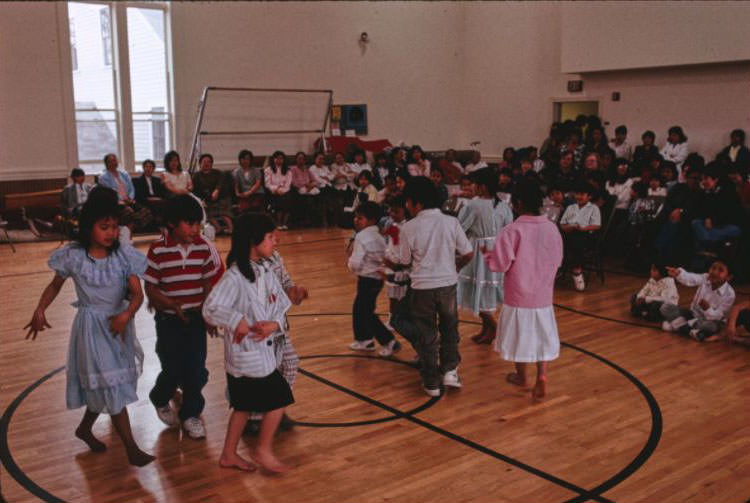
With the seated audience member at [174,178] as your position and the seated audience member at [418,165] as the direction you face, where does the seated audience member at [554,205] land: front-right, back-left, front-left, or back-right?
front-right

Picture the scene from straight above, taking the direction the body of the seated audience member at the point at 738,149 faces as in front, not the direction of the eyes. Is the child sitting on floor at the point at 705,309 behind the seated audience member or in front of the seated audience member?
in front

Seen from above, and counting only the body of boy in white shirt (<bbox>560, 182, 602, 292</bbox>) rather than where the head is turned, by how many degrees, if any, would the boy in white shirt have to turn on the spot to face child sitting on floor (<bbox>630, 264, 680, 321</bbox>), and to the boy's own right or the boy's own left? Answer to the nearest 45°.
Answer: approximately 45° to the boy's own left

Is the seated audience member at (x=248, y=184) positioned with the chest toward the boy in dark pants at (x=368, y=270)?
yes

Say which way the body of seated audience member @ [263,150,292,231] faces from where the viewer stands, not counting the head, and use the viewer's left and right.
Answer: facing the viewer

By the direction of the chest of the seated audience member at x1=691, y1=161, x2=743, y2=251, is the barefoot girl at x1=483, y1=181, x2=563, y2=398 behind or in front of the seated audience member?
in front
